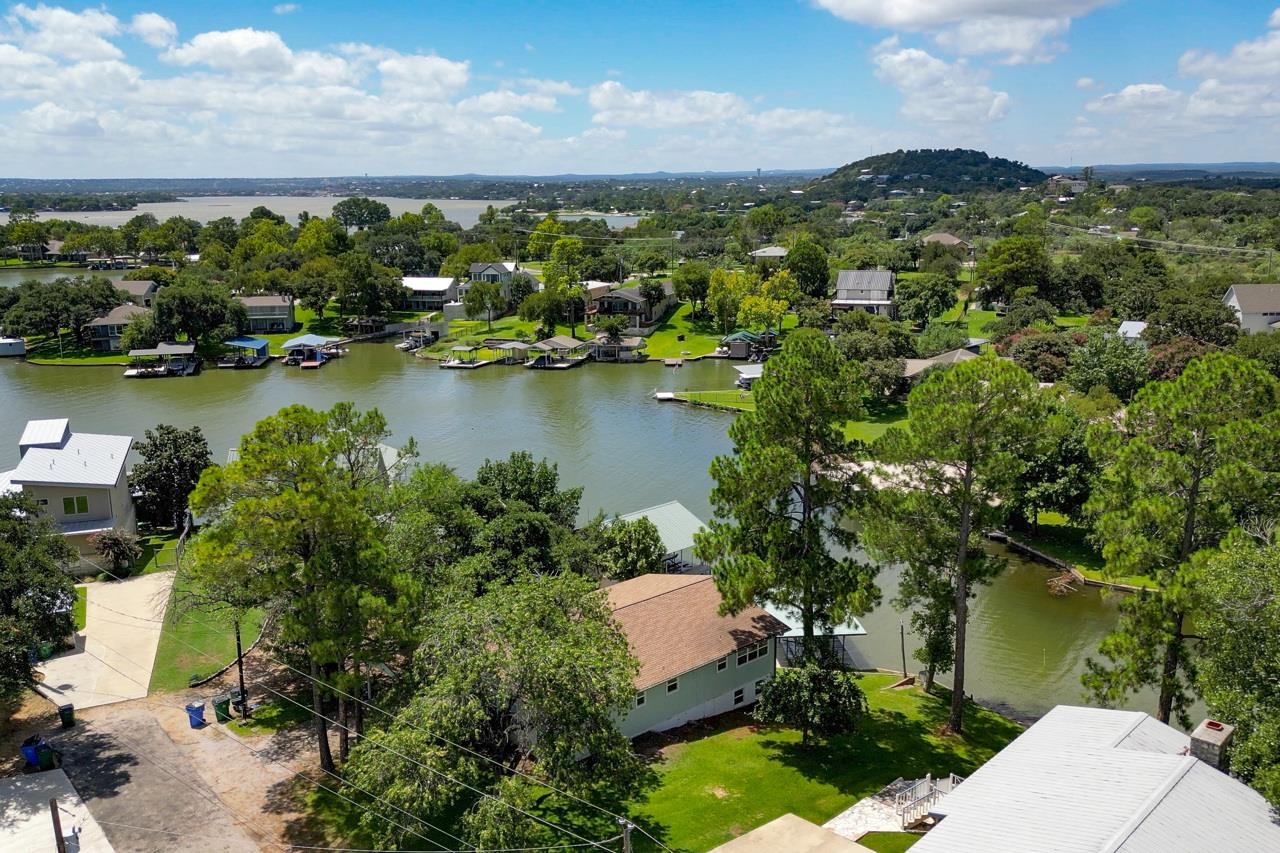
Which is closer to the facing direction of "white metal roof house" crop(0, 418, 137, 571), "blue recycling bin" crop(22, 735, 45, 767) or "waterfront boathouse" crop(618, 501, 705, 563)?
the blue recycling bin

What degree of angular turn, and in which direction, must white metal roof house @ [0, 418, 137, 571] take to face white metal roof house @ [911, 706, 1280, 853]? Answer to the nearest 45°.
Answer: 0° — it already faces it

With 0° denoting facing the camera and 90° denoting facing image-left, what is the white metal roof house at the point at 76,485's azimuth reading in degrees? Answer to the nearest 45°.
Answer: approximately 0°

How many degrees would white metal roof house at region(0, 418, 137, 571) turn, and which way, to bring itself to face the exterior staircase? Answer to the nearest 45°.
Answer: approximately 45° to its left

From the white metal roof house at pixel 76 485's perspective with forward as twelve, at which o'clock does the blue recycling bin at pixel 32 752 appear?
The blue recycling bin is roughly at 12 o'clock from the white metal roof house.

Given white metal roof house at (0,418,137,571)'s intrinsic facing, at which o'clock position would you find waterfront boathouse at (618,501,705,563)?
The waterfront boathouse is roughly at 10 o'clock from the white metal roof house.

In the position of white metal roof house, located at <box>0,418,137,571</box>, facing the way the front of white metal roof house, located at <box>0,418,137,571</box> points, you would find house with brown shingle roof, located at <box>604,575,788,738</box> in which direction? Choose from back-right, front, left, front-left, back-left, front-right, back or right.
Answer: front-left
